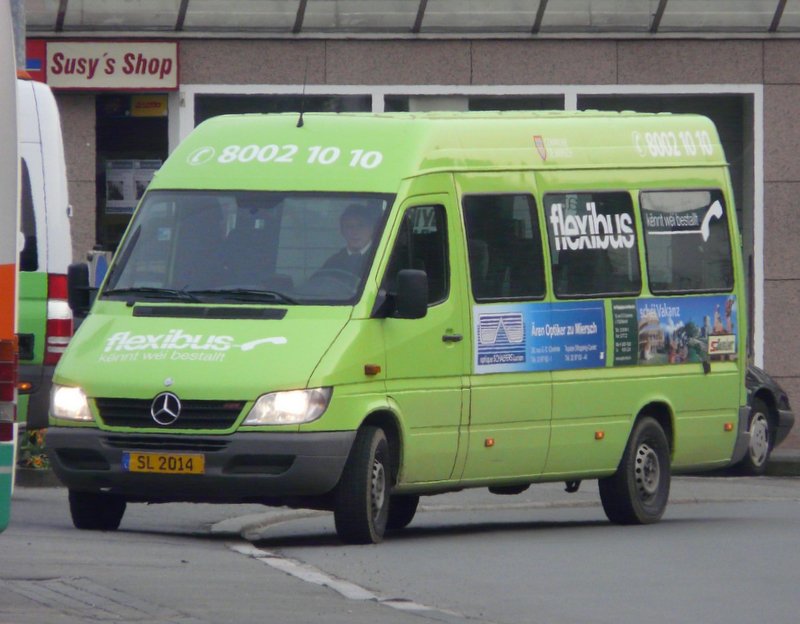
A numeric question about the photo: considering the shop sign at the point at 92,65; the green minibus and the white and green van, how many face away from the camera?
1

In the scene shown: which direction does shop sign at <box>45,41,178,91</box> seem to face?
toward the camera

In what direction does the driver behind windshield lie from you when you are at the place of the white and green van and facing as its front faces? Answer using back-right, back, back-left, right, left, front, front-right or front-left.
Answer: back-right

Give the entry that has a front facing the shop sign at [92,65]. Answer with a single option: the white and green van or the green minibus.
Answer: the white and green van

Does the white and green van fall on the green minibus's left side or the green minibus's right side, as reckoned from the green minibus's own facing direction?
on its right

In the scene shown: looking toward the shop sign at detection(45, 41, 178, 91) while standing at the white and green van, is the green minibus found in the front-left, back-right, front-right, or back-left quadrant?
back-right

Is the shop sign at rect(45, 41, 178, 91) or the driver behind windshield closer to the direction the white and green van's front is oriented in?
the shop sign

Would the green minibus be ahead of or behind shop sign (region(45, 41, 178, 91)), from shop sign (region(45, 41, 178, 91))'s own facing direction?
ahead

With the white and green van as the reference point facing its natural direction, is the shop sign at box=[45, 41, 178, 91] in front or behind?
in front

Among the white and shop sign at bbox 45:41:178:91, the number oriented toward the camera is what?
1

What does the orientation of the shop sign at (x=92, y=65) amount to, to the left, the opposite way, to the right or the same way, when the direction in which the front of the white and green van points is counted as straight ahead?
the opposite way

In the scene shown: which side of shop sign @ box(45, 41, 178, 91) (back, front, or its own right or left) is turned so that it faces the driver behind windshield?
front

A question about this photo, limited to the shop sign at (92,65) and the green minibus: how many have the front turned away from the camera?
0

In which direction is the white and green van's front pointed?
away from the camera

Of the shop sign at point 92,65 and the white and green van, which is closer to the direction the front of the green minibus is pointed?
the white and green van
